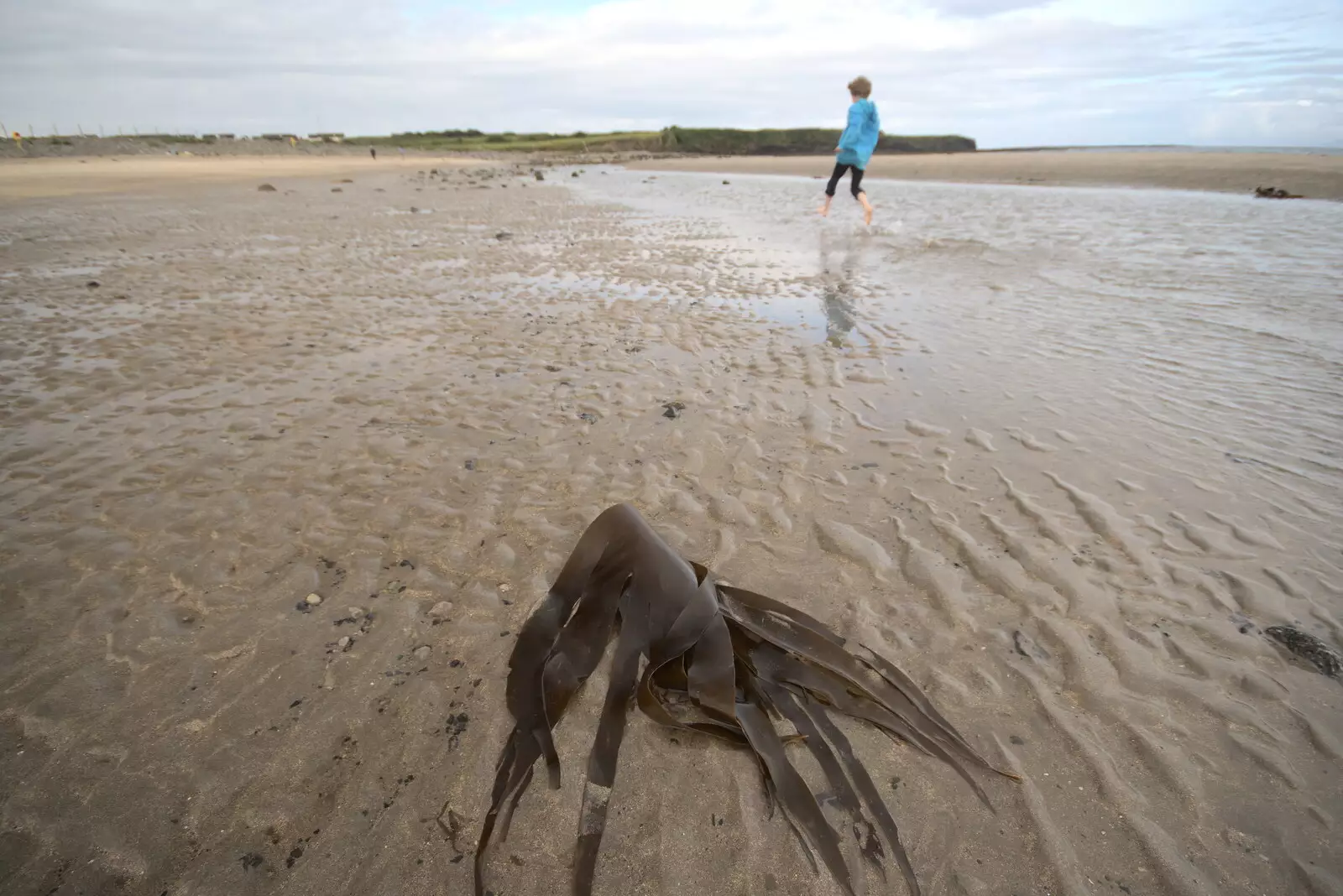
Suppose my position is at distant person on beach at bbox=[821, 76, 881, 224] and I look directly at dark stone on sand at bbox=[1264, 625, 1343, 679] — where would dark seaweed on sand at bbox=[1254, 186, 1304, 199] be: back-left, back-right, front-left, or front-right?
back-left

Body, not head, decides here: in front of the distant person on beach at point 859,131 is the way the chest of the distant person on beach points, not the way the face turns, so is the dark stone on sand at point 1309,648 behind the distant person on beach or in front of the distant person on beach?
behind

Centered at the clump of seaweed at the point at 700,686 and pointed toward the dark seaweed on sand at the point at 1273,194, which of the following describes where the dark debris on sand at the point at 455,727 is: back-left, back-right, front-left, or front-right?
back-left

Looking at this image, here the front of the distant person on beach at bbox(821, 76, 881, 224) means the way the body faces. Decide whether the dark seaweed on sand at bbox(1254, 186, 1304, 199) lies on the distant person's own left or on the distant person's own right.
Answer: on the distant person's own right
